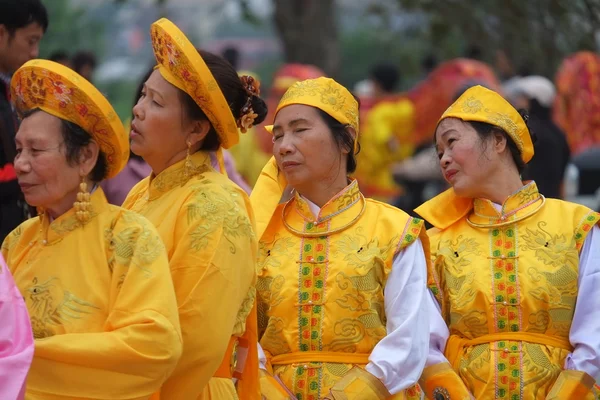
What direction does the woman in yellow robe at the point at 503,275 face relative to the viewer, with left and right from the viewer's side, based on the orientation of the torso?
facing the viewer

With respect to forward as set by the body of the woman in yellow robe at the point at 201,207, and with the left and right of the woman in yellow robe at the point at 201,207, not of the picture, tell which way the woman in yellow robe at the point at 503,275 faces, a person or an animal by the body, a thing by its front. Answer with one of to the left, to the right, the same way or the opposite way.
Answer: to the left

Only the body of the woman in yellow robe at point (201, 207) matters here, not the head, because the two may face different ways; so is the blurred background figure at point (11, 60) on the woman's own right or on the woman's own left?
on the woman's own right

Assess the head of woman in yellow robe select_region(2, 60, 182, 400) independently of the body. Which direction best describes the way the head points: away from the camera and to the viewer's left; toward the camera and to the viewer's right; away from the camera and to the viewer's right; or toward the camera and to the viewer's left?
toward the camera and to the viewer's left

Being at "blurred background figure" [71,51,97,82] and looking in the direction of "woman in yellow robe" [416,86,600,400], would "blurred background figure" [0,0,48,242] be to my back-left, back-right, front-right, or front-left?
front-right

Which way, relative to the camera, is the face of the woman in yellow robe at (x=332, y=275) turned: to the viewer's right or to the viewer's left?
to the viewer's left

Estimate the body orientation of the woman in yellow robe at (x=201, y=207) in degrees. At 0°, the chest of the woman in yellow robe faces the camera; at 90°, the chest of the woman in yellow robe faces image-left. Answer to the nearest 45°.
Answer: approximately 90°

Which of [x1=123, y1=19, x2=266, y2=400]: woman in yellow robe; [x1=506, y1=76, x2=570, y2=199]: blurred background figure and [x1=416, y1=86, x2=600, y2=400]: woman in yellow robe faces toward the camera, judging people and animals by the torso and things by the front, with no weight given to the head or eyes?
[x1=416, y1=86, x2=600, y2=400]: woman in yellow robe

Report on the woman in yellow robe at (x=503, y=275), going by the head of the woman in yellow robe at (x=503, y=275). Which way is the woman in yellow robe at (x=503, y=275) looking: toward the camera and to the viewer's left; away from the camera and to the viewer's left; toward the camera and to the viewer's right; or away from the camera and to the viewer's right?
toward the camera and to the viewer's left

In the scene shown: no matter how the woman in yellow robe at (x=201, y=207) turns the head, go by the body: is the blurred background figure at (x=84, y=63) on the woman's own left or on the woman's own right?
on the woman's own right

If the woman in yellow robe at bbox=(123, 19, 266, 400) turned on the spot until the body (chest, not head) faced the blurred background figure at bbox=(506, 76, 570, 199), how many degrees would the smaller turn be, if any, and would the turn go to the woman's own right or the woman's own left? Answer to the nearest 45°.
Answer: approximately 135° to the woman's own right

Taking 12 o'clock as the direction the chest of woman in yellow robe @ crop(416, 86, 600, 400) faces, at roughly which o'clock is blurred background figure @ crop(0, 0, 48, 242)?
The blurred background figure is roughly at 3 o'clock from the woman in yellow robe.

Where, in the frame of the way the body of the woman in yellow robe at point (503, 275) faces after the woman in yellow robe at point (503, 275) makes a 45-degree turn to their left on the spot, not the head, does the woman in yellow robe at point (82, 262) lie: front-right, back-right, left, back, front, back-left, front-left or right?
right

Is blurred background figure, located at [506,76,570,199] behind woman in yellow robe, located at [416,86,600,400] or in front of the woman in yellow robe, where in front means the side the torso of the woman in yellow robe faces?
behind

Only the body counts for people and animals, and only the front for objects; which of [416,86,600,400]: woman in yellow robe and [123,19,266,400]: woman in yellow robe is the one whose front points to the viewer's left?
[123,19,266,400]: woman in yellow robe
